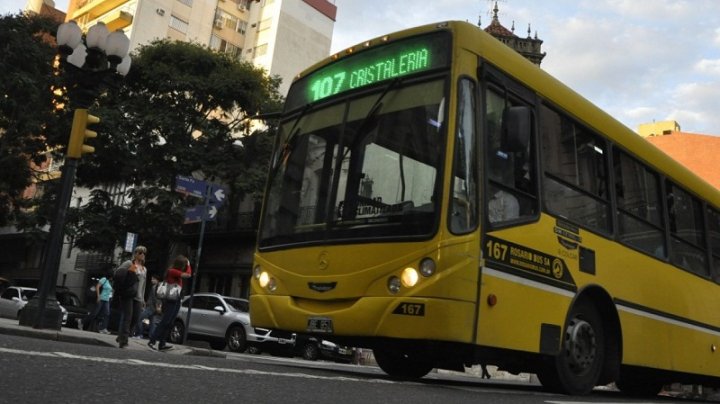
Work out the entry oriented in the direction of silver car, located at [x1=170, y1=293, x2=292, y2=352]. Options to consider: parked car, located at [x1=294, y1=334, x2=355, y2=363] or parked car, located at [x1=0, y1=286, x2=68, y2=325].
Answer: parked car, located at [x1=0, y1=286, x2=68, y2=325]

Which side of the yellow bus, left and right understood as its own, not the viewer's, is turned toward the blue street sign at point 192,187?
right

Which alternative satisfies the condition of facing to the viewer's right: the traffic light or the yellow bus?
the traffic light

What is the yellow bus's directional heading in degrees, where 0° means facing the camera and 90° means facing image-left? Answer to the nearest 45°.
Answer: approximately 45°
